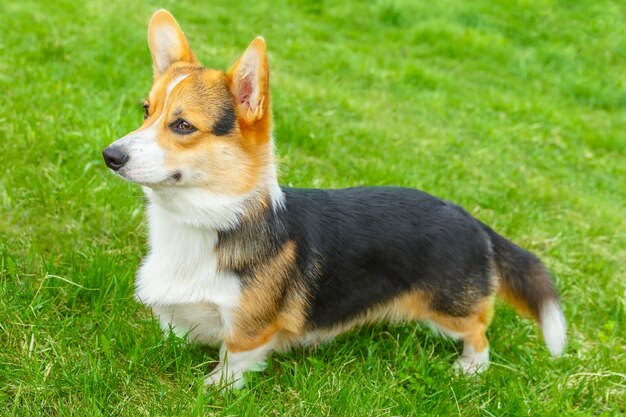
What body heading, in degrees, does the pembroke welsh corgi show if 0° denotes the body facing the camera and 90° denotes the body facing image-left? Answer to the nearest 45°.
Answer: approximately 45°
